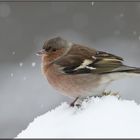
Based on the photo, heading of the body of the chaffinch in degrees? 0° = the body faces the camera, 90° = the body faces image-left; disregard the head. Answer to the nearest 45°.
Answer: approximately 90°
